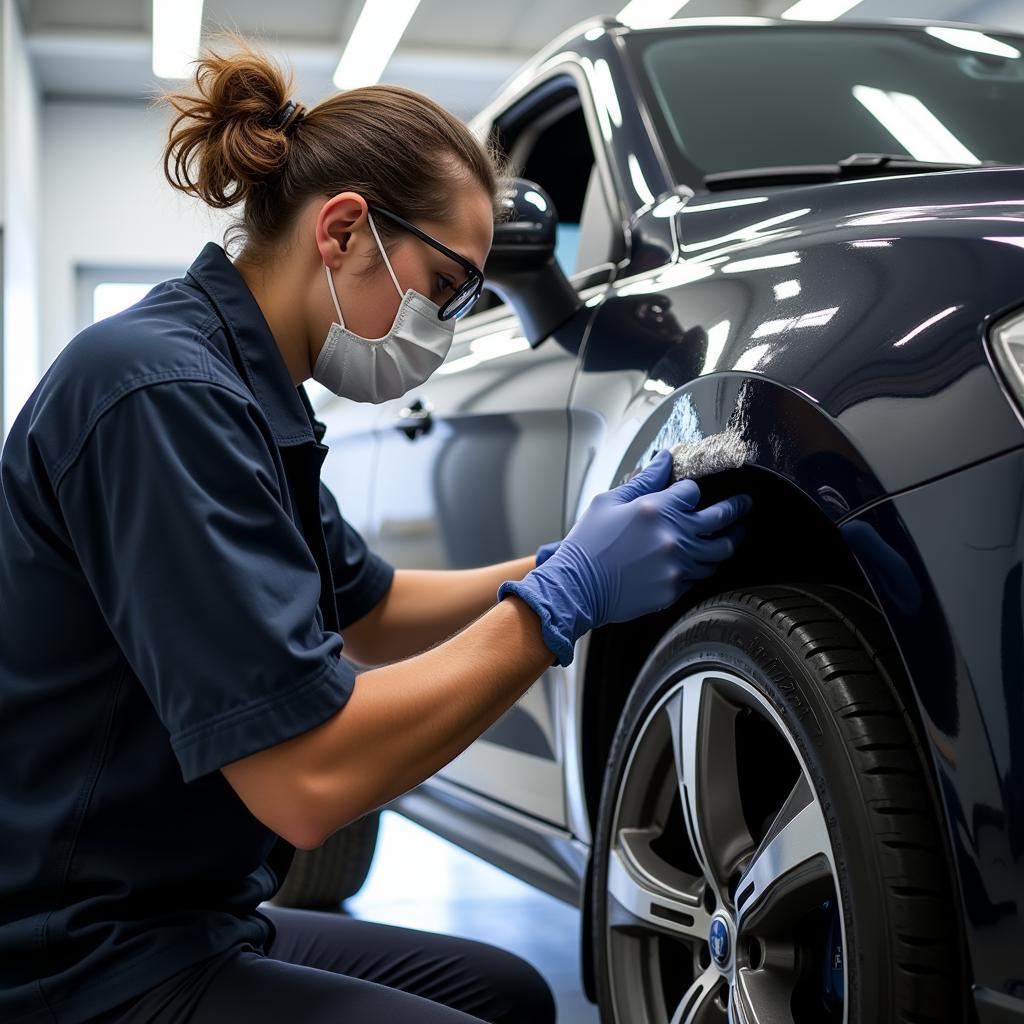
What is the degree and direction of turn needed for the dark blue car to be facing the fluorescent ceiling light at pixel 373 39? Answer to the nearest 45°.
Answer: approximately 135° to its left

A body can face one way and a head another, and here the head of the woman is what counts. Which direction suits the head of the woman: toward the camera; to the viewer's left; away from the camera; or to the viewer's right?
to the viewer's right

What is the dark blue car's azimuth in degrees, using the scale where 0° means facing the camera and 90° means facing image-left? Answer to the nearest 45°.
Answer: approximately 315°

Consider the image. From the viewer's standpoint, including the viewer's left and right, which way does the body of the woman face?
facing to the right of the viewer

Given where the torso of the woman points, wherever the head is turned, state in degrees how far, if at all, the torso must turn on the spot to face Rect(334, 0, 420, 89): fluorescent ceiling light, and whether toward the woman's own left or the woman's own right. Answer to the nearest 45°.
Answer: approximately 90° to the woman's own left

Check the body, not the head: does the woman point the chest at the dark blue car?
yes

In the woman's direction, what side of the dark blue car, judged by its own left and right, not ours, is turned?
right

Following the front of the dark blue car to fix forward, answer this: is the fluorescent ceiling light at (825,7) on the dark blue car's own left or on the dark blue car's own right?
on the dark blue car's own left

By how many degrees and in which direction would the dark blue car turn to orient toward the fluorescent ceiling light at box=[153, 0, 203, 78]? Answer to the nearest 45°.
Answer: approximately 180°
